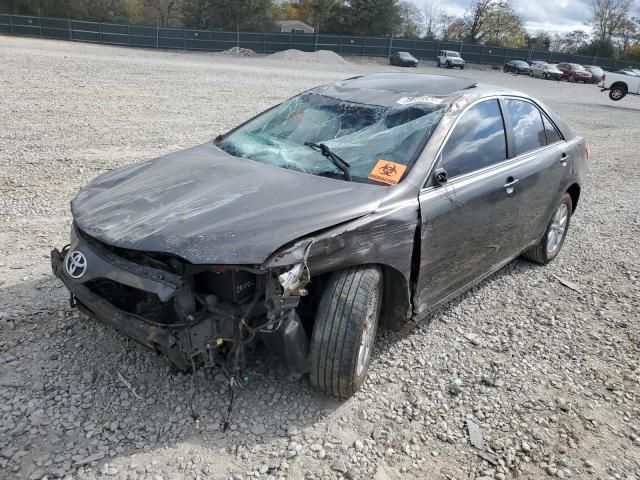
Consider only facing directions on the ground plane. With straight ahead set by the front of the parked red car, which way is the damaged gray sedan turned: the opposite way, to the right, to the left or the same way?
to the right

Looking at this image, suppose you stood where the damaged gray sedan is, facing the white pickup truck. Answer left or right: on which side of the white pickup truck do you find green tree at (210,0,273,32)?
left

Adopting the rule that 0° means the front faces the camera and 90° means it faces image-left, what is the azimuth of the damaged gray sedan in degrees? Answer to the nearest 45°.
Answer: approximately 45°

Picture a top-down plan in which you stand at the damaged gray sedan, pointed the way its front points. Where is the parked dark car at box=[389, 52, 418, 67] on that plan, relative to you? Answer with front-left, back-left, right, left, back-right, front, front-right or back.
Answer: back-right

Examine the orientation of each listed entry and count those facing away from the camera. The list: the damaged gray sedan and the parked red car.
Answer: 0

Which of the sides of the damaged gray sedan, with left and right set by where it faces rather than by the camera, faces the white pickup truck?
back

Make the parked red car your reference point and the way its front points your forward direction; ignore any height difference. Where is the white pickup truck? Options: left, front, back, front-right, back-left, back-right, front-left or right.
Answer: front-right

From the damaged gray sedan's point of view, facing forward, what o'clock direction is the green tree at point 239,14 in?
The green tree is roughly at 4 o'clock from the damaged gray sedan.

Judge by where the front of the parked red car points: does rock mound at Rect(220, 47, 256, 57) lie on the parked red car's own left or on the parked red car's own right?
on the parked red car's own right
